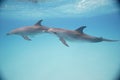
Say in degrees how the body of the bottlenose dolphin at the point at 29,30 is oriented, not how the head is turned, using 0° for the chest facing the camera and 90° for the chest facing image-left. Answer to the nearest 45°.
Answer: approximately 90°

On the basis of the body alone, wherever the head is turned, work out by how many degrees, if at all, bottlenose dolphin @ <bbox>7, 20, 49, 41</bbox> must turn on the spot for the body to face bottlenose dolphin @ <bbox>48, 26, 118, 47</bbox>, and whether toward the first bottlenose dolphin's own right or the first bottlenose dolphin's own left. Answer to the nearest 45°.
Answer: approximately 180°

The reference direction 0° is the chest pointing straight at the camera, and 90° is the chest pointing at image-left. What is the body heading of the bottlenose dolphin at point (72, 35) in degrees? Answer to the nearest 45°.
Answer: approximately 90°

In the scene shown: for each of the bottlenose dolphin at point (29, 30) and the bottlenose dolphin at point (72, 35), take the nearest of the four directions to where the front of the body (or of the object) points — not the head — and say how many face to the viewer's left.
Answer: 2

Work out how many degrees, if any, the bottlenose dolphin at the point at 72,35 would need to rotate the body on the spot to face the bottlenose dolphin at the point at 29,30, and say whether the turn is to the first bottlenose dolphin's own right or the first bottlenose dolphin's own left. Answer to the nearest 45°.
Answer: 0° — it already faces it
